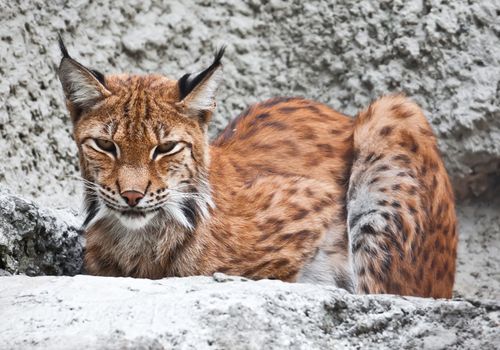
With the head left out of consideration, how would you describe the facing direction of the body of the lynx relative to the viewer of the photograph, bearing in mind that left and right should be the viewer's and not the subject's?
facing the viewer and to the left of the viewer
